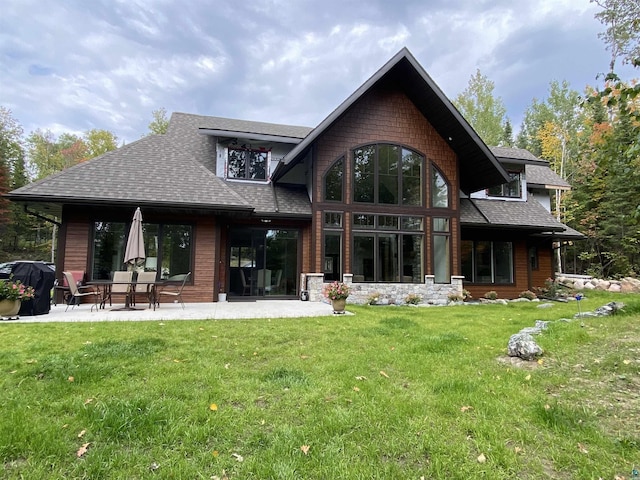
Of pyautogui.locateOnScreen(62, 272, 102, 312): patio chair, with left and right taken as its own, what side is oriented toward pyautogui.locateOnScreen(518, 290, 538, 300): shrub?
front

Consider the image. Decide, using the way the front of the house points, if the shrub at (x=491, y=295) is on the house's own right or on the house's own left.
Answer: on the house's own left

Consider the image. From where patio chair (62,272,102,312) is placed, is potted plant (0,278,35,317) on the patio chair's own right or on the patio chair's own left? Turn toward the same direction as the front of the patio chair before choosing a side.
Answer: on the patio chair's own right

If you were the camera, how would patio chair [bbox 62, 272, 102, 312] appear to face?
facing to the right of the viewer

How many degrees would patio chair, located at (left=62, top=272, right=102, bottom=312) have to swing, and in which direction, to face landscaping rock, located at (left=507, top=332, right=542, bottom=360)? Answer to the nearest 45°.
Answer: approximately 45° to its right

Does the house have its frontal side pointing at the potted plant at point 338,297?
yes

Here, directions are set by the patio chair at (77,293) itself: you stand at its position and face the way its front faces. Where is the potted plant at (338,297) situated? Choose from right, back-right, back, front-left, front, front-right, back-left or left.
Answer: front-right

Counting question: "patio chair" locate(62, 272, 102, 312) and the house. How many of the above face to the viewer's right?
1

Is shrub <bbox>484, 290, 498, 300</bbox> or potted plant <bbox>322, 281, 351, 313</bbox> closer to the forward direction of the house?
the potted plant

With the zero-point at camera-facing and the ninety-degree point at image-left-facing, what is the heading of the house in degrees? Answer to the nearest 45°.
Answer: approximately 0°
